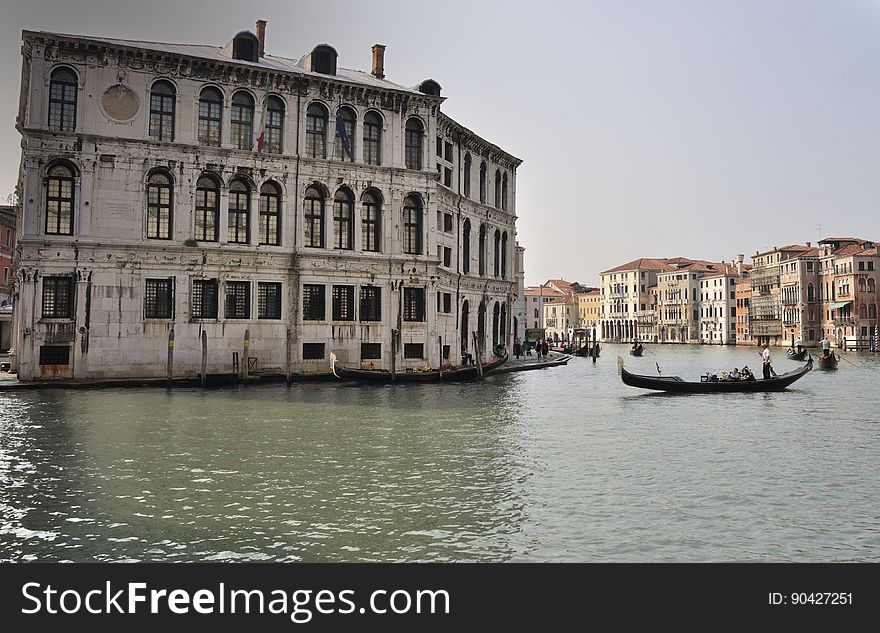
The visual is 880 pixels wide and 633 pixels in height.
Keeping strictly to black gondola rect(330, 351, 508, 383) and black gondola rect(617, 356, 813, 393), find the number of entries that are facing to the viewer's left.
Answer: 2

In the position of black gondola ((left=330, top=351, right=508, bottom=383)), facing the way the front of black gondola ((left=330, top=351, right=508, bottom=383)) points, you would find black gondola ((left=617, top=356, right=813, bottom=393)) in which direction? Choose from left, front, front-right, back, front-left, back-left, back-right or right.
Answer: back

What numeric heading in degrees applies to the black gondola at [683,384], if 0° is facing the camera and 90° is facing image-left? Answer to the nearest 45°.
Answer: approximately 90°

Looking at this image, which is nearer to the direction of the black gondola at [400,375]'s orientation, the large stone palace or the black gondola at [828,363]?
the large stone palace

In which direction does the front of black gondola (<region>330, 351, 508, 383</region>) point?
to the viewer's left

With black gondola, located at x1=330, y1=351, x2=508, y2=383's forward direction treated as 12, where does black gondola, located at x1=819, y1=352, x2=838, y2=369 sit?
black gondola, located at x1=819, y1=352, x2=838, y2=369 is roughly at 5 o'clock from black gondola, located at x1=330, y1=351, x2=508, y2=383.
